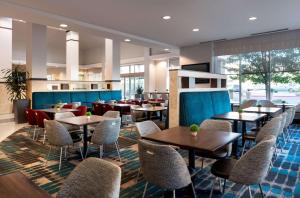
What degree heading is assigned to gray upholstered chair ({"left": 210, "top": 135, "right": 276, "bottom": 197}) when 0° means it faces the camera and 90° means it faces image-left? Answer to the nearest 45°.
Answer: approximately 135°

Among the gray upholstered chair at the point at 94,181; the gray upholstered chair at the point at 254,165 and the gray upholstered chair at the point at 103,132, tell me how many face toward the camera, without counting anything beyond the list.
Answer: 0

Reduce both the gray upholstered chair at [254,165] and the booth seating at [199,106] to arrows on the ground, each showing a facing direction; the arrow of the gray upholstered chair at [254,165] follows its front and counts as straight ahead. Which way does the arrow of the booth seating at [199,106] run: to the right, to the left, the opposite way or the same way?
the opposite way

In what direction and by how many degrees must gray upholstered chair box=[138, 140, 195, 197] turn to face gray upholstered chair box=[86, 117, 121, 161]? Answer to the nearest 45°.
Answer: approximately 90° to its left

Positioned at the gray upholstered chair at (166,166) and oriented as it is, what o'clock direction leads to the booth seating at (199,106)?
The booth seating is roughly at 11 o'clock from the gray upholstered chair.

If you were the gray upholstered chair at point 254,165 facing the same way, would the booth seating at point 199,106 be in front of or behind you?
in front

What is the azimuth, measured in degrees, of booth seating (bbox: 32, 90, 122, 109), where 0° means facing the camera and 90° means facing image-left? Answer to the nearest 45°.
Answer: approximately 315°

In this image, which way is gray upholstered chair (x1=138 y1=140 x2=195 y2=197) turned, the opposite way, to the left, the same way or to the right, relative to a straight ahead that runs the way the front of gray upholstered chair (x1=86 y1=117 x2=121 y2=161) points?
to the right

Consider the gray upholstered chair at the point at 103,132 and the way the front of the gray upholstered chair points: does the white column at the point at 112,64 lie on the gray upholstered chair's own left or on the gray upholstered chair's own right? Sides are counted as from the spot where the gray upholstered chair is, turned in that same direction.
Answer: on the gray upholstered chair's own right

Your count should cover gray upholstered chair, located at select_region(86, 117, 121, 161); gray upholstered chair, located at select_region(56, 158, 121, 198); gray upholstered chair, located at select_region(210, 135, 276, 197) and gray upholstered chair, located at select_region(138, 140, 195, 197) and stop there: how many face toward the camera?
0

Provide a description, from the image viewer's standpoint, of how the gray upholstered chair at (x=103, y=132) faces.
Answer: facing away from the viewer and to the left of the viewer

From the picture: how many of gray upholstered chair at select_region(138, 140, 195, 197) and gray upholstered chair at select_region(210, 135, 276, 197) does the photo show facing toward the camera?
0

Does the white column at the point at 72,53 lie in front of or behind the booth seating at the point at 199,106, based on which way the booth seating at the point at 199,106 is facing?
behind
